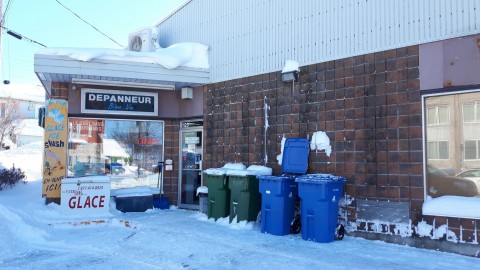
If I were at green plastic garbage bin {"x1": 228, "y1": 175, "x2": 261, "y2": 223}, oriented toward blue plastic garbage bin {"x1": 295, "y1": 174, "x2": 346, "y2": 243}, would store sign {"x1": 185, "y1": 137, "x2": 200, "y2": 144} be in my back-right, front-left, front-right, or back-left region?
back-left

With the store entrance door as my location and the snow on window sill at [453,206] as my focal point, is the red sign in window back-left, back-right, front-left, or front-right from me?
back-right

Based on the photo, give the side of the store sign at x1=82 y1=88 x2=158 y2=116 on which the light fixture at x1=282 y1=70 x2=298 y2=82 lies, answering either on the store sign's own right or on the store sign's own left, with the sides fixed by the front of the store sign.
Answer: on the store sign's own left

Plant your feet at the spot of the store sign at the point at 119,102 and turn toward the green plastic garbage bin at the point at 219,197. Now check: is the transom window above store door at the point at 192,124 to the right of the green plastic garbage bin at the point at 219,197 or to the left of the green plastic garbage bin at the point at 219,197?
left

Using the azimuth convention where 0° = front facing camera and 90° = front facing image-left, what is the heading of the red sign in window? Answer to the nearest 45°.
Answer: approximately 0°

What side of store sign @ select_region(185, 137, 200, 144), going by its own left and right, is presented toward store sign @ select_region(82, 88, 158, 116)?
right

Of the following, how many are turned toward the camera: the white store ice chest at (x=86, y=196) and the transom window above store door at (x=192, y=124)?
2

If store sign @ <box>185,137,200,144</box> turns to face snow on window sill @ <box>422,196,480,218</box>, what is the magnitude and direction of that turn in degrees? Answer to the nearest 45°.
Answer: approximately 45° to its left

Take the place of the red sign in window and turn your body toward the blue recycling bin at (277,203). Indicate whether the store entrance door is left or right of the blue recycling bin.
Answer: left
